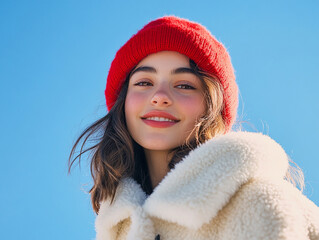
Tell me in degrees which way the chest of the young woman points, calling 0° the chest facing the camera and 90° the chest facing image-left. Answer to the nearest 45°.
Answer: approximately 45°
